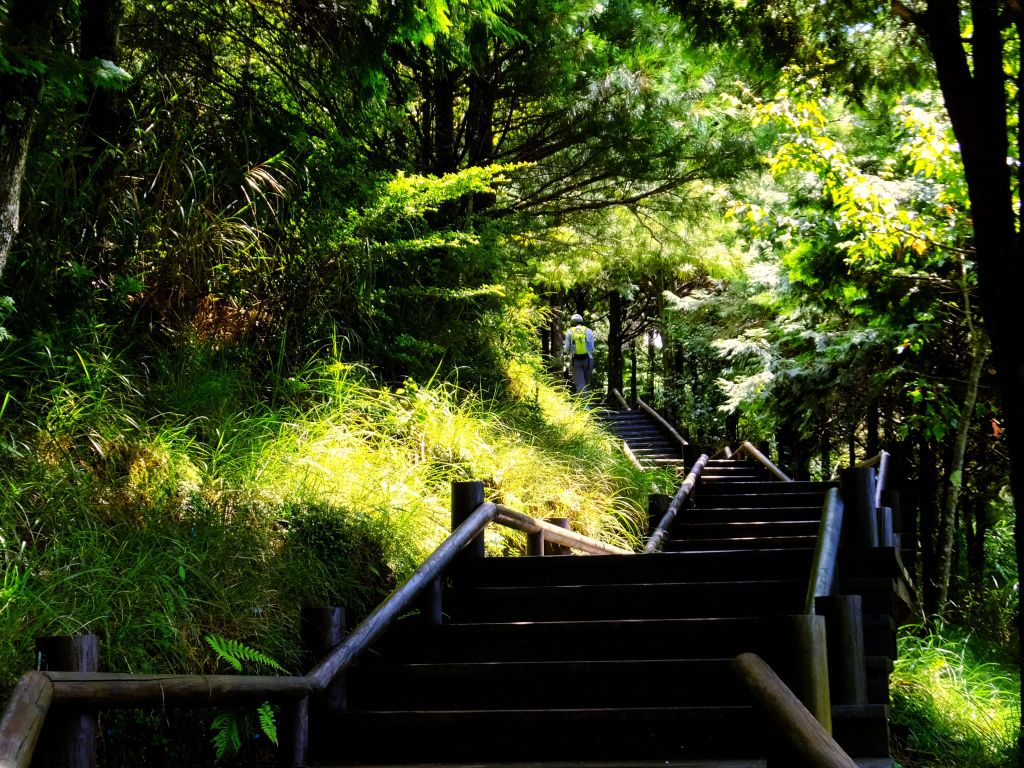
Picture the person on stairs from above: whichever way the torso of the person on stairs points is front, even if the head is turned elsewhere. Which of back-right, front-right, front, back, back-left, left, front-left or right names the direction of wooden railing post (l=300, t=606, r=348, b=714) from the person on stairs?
back

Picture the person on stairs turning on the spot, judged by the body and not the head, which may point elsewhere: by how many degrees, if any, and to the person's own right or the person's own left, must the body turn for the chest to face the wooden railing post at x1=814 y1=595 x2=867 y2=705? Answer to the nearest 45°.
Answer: approximately 180°

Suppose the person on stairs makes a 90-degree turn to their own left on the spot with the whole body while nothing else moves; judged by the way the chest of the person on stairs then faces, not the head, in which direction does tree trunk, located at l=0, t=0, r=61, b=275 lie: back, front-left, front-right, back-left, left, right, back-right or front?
left

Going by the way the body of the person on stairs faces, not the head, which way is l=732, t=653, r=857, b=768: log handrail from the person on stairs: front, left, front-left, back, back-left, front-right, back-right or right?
back

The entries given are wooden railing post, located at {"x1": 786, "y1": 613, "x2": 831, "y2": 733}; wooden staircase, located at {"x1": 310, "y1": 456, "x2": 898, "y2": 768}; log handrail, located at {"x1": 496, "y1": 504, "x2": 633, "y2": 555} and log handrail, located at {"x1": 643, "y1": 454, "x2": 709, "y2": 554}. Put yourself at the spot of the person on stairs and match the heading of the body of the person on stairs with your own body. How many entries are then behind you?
4

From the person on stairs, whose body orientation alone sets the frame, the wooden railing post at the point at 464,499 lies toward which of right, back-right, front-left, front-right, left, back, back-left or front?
back

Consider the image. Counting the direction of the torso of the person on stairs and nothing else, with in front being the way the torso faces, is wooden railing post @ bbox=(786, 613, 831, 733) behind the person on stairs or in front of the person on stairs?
behind

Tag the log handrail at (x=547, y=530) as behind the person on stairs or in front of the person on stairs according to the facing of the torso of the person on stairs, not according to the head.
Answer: behind

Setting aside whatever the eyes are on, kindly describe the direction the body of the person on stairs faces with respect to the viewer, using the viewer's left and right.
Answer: facing away from the viewer

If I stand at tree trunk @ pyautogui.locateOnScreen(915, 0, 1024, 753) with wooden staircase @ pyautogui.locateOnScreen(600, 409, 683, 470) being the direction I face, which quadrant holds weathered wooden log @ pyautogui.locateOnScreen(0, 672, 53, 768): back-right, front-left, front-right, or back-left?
back-left

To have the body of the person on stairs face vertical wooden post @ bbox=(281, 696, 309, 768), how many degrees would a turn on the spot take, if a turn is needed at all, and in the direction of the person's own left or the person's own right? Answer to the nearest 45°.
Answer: approximately 180°

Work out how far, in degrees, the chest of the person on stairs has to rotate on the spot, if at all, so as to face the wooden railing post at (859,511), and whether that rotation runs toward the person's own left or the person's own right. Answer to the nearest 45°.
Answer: approximately 180°

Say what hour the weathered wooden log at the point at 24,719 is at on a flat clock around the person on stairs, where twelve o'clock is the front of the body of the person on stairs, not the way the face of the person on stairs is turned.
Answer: The weathered wooden log is roughly at 6 o'clock from the person on stairs.

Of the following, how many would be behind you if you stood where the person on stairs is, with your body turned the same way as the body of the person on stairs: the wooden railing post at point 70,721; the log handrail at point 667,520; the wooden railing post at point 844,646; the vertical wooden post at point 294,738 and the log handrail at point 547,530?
5

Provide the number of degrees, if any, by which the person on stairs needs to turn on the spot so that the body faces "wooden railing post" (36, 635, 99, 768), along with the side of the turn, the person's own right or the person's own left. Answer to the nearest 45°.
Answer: approximately 180°
